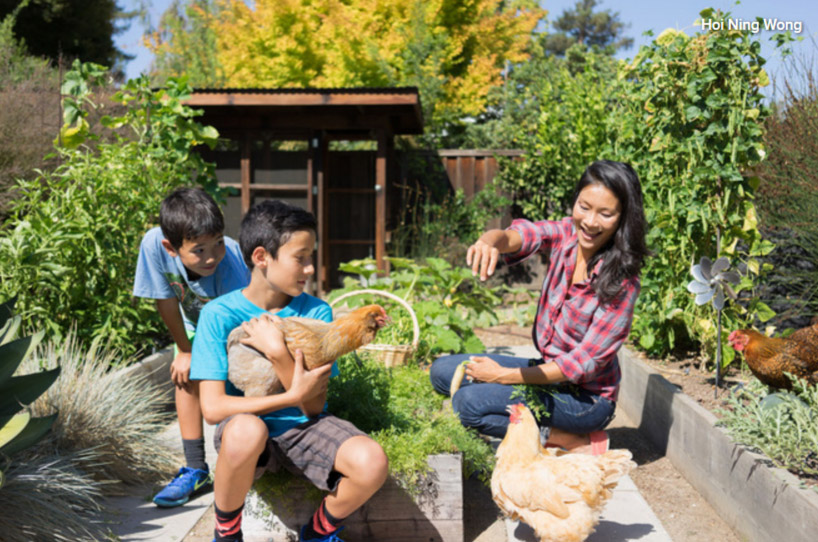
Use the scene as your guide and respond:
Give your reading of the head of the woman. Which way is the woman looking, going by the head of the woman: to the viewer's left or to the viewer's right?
to the viewer's left

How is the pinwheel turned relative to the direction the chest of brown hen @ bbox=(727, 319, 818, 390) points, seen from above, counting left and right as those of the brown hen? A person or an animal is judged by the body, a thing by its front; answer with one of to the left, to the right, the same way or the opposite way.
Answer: to the left

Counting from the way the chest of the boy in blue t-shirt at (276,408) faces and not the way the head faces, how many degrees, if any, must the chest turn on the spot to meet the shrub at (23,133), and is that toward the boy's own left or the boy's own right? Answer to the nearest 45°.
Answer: approximately 180°

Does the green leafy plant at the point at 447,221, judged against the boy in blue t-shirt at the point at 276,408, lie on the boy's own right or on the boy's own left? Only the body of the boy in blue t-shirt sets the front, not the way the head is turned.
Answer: on the boy's own left

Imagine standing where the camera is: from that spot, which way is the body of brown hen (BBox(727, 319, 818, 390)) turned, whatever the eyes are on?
to the viewer's left

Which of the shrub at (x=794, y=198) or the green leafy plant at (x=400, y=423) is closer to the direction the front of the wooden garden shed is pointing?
the green leafy plant

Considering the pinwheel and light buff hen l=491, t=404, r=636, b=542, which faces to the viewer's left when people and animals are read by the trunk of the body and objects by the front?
the light buff hen

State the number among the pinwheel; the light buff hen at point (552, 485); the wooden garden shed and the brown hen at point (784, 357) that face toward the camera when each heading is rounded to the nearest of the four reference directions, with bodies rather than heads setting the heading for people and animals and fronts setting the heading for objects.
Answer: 2

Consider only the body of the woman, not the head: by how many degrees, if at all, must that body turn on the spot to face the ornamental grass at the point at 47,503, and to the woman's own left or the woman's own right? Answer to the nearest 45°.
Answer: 0° — they already face it

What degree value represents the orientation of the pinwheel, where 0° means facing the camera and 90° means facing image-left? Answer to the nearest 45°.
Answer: approximately 0°

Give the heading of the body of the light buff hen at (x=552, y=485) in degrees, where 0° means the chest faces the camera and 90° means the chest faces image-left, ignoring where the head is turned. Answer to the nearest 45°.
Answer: approximately 90°

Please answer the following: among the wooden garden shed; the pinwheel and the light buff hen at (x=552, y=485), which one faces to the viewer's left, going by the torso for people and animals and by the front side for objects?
the light buff hen
